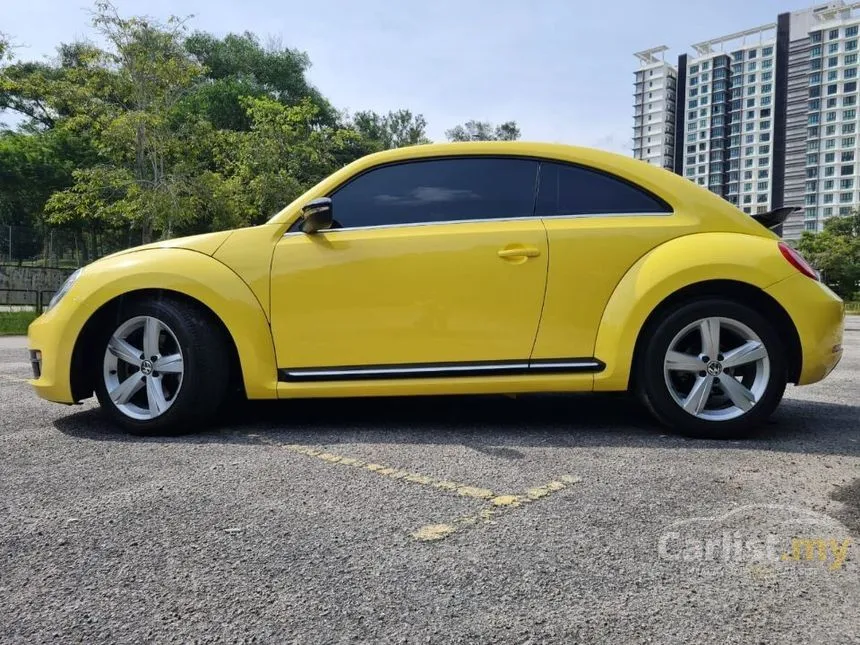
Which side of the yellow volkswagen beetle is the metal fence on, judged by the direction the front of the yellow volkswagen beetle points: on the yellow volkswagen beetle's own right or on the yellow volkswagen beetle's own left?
on the yellow volkswagen beetle's own right

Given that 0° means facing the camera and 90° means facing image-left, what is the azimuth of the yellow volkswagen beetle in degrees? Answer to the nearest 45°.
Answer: approximately 90°
